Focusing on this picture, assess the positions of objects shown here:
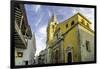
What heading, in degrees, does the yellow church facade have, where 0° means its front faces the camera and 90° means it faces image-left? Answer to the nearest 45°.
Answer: approximately 45°
